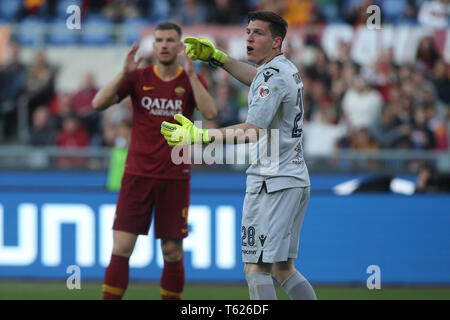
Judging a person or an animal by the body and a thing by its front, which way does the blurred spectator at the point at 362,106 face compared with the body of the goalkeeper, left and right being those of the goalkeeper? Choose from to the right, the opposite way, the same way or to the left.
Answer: to the left

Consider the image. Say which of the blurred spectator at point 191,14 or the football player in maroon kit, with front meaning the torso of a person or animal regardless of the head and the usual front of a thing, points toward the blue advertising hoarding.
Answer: the blurred spectator

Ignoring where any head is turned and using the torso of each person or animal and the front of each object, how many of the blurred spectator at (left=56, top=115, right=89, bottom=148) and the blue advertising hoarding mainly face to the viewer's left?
0

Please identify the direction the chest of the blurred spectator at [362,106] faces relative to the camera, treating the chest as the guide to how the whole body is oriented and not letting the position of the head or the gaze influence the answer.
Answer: toward the camera

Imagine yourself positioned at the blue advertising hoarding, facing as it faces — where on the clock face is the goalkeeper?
The goalkeeper is roughly at 12 o'clock from the blue advertising hoarding.

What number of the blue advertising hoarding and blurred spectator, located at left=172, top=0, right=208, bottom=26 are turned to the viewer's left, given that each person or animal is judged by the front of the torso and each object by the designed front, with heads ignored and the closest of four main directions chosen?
0

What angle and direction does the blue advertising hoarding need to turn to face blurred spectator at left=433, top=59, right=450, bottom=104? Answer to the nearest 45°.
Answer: approximately 135° to its left

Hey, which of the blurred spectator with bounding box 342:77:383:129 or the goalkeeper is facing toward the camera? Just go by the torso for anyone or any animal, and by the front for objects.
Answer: the blurred spectator

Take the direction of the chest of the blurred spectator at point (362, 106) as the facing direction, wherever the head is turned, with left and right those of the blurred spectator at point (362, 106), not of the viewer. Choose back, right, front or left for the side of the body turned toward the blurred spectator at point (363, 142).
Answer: front

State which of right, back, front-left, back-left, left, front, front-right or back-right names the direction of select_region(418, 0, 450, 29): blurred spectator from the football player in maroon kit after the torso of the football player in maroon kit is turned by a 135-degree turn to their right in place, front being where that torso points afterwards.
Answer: right

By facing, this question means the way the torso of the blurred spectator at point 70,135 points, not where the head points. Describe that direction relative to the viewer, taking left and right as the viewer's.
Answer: facing the viewer

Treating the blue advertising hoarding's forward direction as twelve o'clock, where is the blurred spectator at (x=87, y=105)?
The blurred spectator is roughly at 5 o'clock from the blue advertising hoarding.
